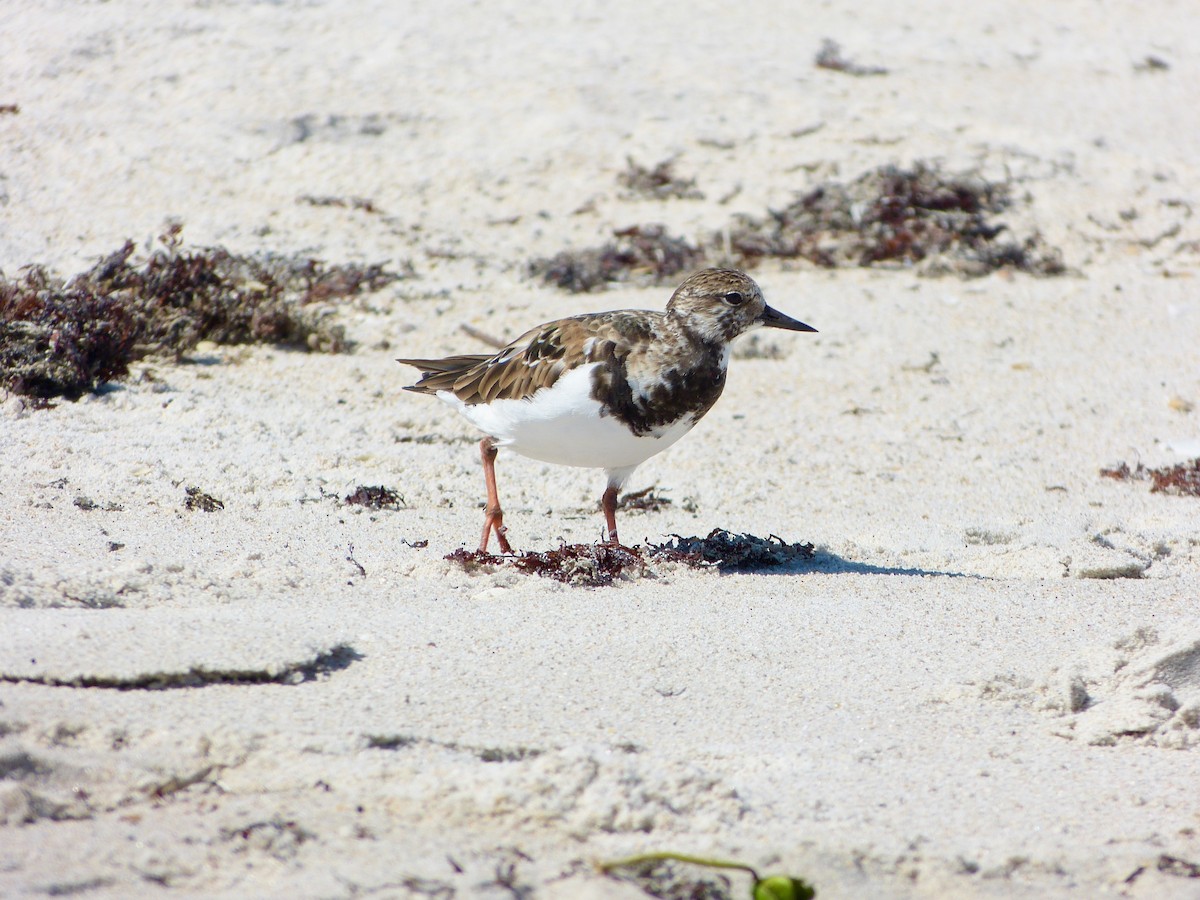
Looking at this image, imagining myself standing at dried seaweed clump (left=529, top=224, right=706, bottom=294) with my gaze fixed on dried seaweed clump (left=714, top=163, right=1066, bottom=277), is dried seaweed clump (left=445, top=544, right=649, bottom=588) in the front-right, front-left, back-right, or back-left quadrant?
back-right

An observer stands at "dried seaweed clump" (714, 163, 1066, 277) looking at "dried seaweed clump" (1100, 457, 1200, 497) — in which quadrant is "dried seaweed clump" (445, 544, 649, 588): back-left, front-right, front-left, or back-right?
front-right

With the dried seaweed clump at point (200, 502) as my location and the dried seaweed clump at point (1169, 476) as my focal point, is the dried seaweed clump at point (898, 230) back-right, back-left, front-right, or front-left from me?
front-left

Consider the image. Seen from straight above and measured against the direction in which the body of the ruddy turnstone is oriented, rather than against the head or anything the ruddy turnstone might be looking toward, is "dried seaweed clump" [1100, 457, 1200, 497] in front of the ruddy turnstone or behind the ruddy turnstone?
in front

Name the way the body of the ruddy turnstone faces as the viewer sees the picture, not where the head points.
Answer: to the viewer's right
